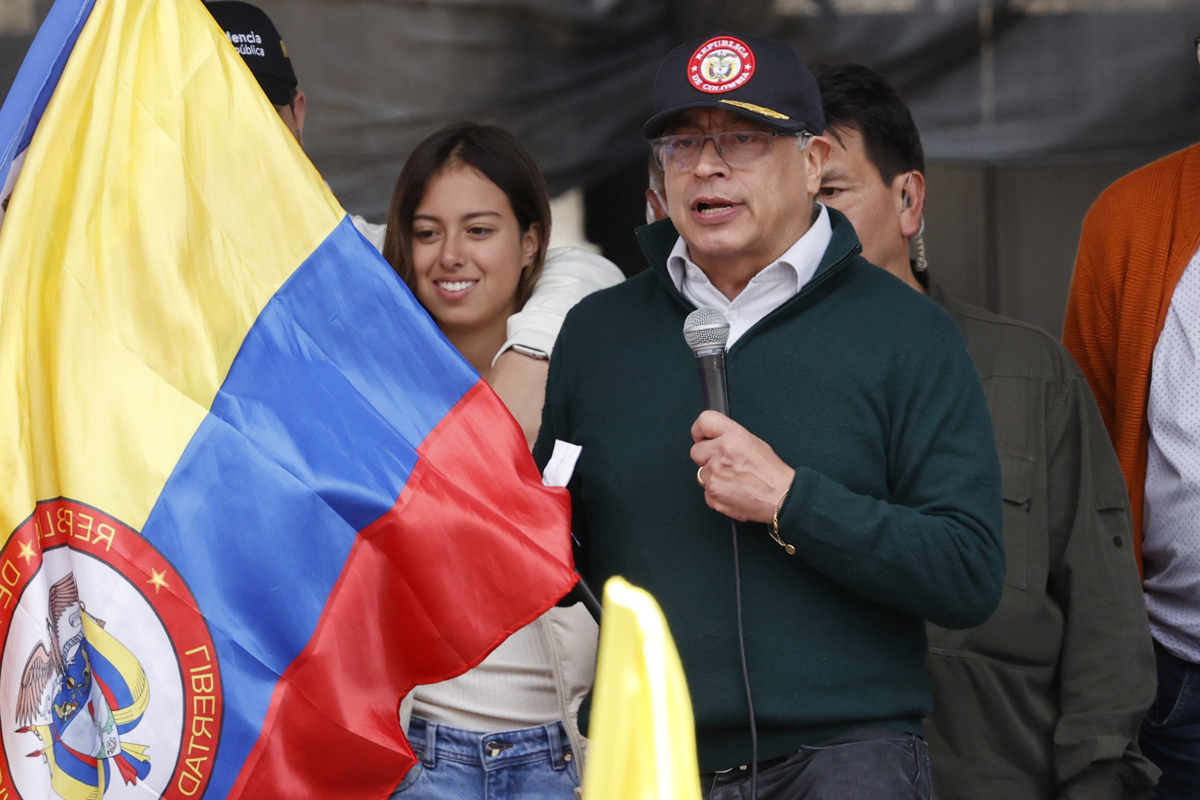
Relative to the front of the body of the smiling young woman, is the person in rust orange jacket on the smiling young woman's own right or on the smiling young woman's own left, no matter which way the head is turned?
on the smiling young woman's own left

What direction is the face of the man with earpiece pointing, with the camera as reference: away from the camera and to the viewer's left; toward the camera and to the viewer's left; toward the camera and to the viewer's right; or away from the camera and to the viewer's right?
toward the camera and to the viewer's left

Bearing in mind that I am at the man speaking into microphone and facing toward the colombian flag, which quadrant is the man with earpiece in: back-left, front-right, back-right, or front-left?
back-right

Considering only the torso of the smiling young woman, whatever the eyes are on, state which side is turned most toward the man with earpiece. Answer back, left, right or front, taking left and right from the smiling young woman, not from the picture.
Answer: left

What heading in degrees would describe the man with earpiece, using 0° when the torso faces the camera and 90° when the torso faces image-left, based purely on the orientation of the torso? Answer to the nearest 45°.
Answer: approximately 45°

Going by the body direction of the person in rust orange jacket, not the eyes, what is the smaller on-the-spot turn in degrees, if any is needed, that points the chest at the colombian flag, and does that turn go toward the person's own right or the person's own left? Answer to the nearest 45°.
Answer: approximately 45° to the person's own right

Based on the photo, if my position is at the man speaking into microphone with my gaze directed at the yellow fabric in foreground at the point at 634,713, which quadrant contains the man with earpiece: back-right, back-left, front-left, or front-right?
back-left

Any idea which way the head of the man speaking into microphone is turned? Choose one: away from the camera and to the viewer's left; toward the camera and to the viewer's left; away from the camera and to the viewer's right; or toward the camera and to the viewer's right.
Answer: toward the camera and to the viewer's left

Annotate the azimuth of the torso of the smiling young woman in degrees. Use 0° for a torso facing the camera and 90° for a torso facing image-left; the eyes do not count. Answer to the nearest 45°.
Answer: approximately 0°
